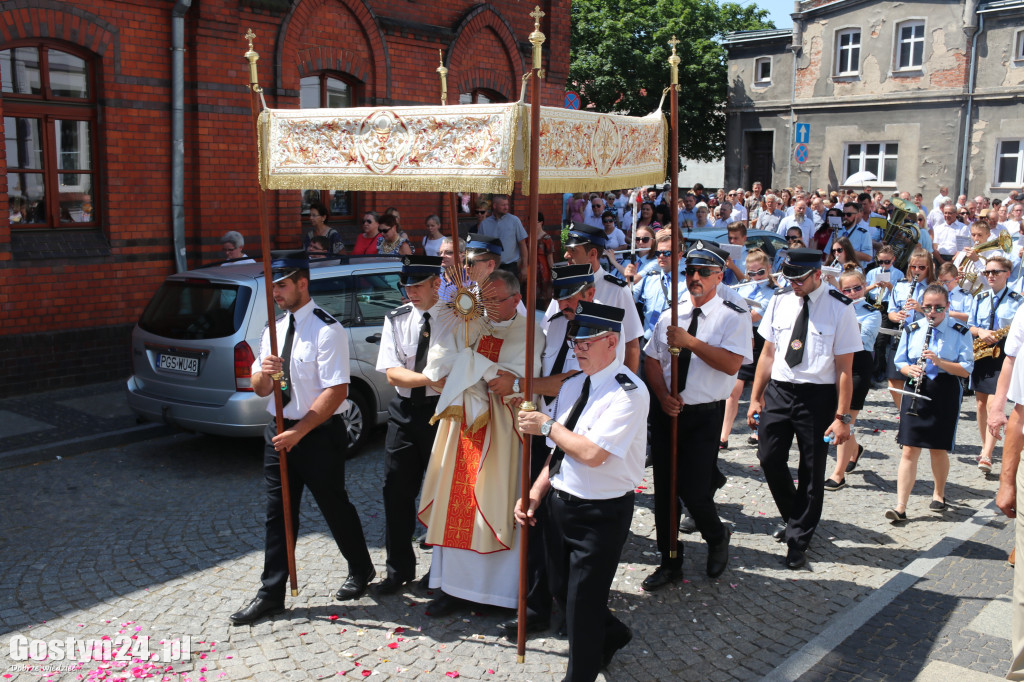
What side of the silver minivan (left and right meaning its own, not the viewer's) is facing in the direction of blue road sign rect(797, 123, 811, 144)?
front

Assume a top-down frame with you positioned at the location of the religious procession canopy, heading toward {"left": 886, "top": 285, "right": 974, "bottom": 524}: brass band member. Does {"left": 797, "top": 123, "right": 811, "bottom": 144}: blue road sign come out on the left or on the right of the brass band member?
left

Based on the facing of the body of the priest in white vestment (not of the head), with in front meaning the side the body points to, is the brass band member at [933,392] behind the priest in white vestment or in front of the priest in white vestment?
behind

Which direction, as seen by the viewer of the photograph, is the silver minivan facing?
facing away from the viewer and to the right of the viewer

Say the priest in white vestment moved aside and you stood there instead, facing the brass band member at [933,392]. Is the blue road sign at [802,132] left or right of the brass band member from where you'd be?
left

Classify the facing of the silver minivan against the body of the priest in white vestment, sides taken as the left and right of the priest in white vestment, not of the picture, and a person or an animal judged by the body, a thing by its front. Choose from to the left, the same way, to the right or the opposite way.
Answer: the opposite way

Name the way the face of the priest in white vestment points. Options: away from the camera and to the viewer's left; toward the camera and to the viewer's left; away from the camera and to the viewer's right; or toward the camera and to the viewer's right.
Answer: toward the camera and to the viewer's left

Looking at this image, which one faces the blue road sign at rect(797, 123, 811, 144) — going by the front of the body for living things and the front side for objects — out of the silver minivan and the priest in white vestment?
the silver minivan

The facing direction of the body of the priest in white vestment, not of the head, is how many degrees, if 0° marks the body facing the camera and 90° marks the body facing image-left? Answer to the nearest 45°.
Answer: approximately 45°
